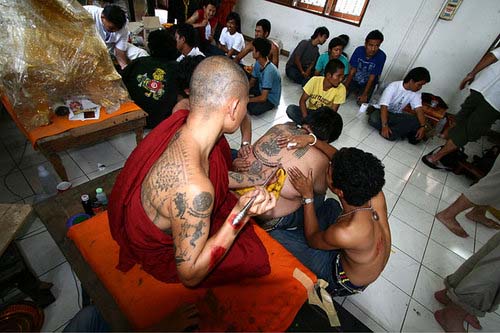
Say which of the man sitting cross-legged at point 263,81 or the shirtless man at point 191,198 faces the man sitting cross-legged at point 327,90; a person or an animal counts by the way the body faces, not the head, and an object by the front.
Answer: the shirtless man

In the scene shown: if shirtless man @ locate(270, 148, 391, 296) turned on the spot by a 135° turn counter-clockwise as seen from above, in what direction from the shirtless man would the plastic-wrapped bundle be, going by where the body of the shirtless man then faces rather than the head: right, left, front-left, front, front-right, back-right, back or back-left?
right

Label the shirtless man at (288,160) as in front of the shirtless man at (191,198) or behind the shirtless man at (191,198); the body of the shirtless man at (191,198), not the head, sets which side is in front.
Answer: in front

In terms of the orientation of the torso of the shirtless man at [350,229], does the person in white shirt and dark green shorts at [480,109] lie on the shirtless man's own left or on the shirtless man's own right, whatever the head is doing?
on the shirtless man's own right

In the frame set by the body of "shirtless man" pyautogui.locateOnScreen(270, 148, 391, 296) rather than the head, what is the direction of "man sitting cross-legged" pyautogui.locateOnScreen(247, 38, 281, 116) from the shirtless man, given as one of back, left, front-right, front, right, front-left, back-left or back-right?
front

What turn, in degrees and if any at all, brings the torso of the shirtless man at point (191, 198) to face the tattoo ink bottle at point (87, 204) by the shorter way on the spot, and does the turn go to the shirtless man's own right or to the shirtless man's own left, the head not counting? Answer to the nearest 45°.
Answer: approximately 90° to the shirtless man's own left

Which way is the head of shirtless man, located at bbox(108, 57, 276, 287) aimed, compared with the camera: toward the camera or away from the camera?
away from the camera

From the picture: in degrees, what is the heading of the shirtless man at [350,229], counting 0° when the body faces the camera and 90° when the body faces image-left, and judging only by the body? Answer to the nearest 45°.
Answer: approximately 135°

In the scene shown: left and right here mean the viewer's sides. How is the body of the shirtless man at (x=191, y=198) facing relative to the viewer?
facing away from the viewer and to the right of the viewer

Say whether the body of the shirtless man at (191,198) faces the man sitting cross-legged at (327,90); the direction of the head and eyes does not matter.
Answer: yes
